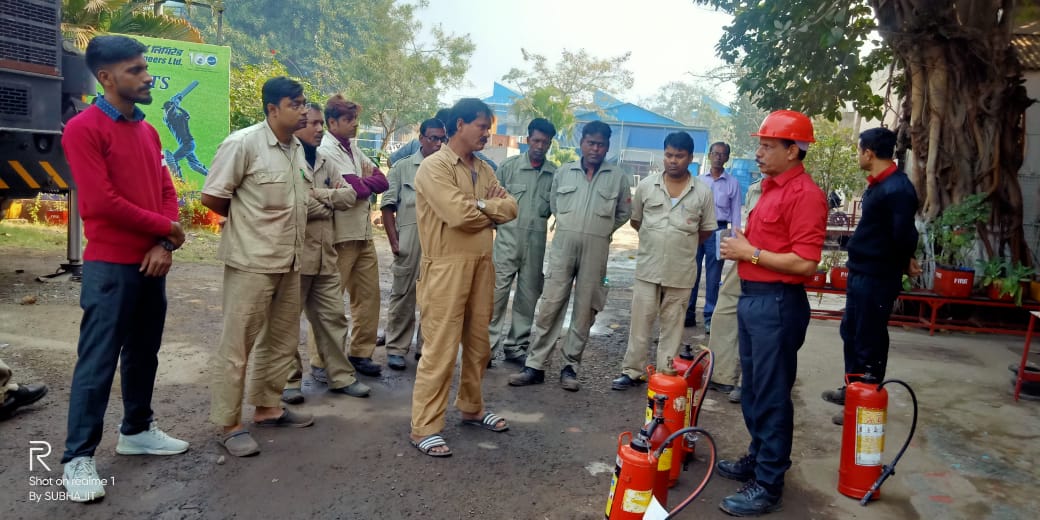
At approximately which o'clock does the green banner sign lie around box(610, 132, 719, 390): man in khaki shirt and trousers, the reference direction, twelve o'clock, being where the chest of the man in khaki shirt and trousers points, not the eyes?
The green banner sign is roughly at 4 o'clock from the man in khaki shirt and trousers.

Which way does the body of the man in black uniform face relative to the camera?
to the viewer's left

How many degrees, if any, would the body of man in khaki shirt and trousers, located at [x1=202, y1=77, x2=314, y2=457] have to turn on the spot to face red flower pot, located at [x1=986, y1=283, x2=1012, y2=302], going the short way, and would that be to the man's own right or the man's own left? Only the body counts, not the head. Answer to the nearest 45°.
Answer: approximately 45° to the man's own left

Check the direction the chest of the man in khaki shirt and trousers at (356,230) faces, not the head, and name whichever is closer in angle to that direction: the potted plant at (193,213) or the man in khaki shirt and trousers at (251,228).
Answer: the man in khaki shirt and trousers at (251,228)

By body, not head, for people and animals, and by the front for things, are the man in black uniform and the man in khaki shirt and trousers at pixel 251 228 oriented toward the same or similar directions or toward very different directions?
very different directions

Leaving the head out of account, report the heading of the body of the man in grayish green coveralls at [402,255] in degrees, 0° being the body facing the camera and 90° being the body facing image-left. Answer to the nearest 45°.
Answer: approximately 315°

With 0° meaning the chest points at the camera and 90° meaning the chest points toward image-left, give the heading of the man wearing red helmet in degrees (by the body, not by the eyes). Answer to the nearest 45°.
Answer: approximately 90°

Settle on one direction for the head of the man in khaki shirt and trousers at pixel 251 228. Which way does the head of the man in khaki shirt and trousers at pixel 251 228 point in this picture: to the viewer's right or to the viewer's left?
to the viewer's right

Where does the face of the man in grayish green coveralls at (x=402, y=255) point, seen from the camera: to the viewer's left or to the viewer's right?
to the viewer's right

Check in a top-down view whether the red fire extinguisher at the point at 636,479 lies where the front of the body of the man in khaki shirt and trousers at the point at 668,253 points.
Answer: yes

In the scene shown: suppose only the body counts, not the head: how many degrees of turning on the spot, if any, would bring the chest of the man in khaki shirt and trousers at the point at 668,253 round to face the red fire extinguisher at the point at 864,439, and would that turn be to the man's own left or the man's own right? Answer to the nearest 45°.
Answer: approximately 45° to the man's own left

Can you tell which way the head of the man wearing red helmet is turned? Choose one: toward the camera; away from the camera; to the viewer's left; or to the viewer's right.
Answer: to the viewer's left
